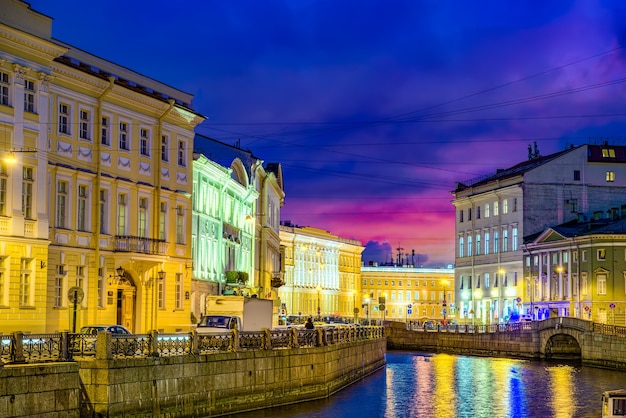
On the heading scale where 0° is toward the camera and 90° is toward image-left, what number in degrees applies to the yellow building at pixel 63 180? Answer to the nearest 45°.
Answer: approximately 315°

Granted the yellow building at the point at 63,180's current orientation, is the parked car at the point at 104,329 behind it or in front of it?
in front
